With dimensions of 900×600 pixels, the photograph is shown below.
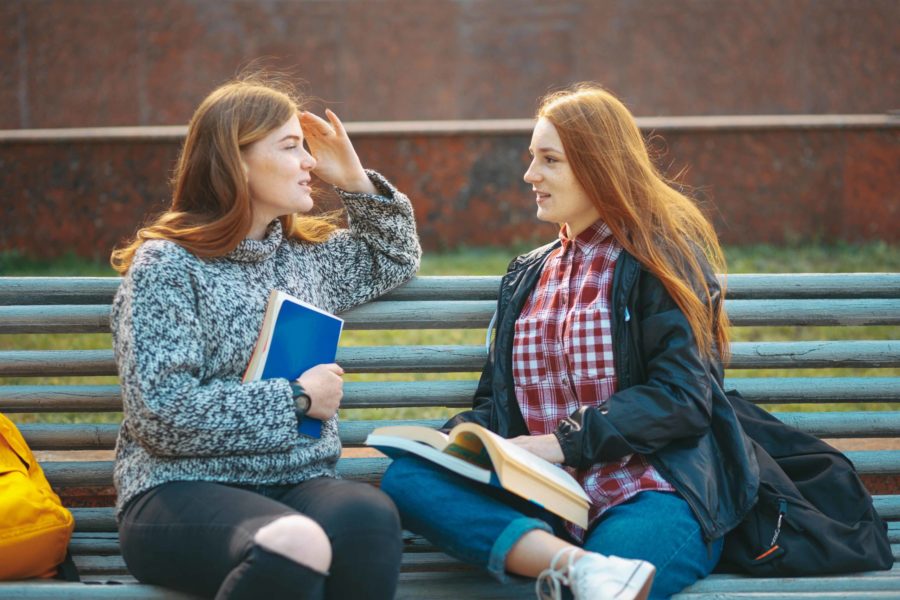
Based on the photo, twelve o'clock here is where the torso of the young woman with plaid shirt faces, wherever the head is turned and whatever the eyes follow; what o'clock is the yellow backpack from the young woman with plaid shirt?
The yellow backpack is roughly at 1 o'clock from the young woman with plaid shirt.

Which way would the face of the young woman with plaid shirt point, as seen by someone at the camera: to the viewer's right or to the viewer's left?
to the viewer's left

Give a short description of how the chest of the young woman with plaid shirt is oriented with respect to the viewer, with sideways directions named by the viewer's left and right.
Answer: facing the viewer and to the left of the viewer

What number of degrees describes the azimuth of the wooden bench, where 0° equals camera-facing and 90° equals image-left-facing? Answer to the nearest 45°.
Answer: approximately 0°

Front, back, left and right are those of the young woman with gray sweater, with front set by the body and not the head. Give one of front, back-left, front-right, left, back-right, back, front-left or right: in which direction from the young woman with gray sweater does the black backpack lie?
front-left

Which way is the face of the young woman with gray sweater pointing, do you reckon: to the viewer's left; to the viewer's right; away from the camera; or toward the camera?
to the viewer's right

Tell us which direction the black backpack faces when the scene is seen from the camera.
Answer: facing the viewer

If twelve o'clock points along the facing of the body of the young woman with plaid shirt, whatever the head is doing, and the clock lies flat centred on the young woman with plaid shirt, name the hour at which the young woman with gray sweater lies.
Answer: The young woman with gray sweater is roughly at 1 o'clock from the young woman with plaid shirt.
